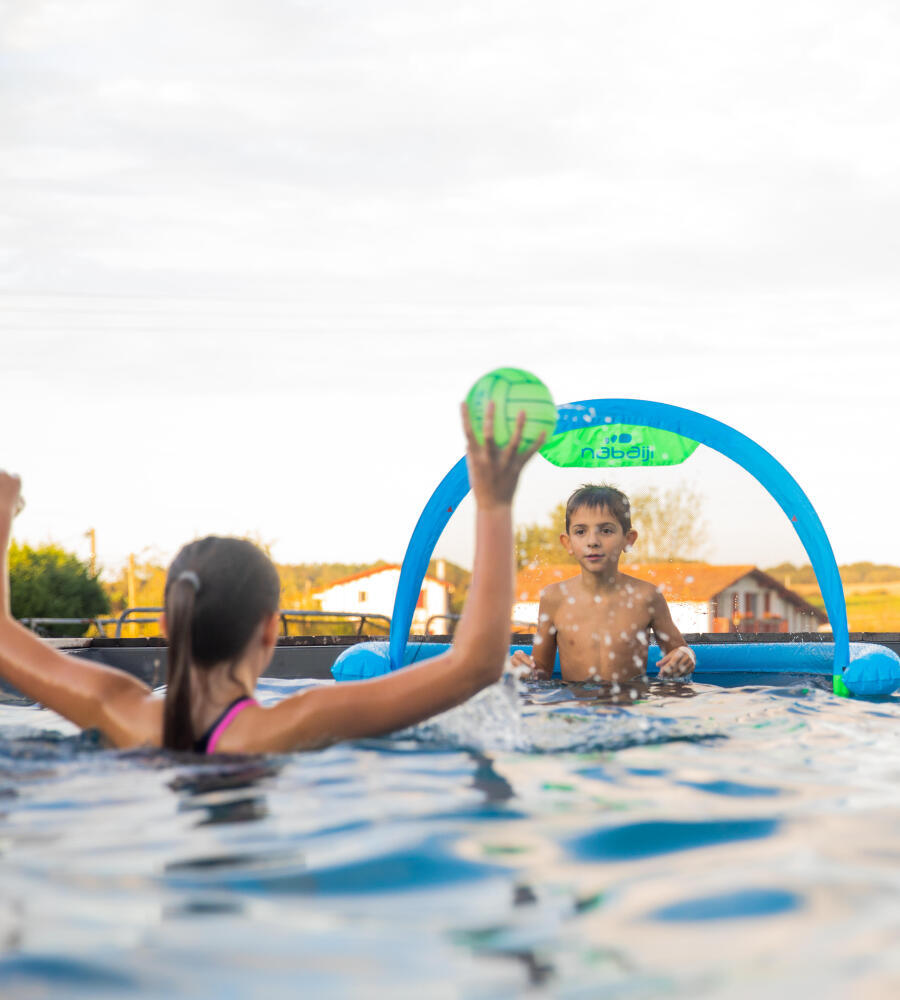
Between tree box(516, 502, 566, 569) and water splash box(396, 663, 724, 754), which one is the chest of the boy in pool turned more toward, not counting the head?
the water splash

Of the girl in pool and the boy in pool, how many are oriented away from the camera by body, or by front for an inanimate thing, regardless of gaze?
1

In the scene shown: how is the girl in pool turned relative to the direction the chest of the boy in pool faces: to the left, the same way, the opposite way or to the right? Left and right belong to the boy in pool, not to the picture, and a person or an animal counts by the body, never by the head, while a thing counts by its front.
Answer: the opposite way

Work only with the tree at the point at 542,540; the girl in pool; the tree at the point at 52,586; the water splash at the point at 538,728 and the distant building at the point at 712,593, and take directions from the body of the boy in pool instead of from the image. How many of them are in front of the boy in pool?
2

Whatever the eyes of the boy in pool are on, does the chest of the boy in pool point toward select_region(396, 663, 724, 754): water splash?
yes

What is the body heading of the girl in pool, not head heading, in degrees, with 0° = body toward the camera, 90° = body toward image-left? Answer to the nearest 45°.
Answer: approximately 180°
